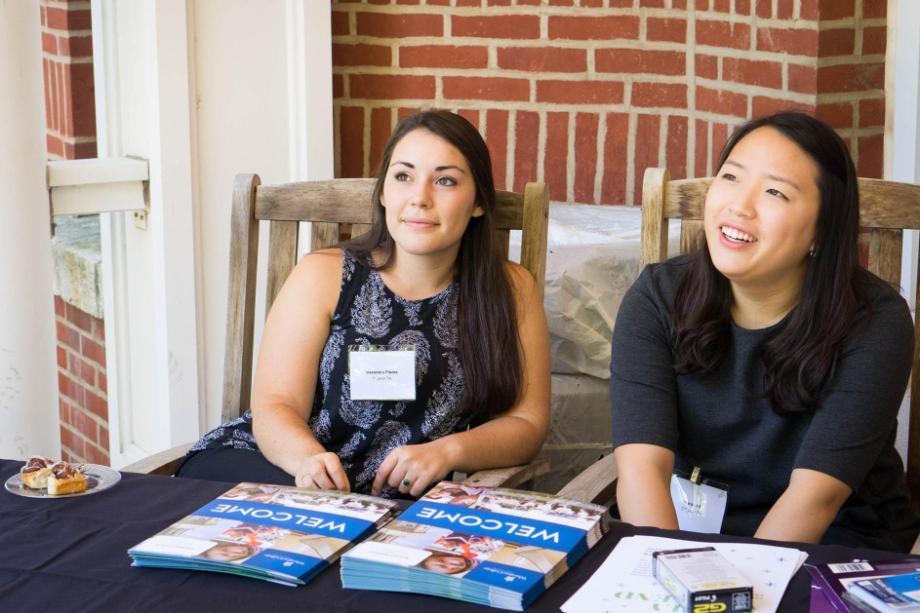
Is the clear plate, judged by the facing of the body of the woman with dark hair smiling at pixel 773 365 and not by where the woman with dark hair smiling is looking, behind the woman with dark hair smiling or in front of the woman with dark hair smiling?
in front

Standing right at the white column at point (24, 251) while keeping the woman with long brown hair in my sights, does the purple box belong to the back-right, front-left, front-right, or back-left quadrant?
front-right

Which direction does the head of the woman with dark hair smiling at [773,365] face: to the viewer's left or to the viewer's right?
to the viewer's left

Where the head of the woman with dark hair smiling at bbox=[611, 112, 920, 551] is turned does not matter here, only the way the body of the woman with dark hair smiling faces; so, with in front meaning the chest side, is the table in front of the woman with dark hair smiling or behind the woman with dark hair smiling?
in front

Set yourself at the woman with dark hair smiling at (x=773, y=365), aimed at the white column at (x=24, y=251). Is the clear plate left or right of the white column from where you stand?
left

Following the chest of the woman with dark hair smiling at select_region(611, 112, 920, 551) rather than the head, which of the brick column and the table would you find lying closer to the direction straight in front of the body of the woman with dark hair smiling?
the table

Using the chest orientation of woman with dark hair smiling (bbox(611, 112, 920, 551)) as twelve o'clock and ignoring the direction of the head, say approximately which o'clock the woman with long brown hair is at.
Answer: The woman with long brown hair is roughly at 2 o'clock from the woman with dark hair smiling.

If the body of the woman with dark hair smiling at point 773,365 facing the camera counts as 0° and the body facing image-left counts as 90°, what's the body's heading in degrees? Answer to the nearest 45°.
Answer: approximately 45°

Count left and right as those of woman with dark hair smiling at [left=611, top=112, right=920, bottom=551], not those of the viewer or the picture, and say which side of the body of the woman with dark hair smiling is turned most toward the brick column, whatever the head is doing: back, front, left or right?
right

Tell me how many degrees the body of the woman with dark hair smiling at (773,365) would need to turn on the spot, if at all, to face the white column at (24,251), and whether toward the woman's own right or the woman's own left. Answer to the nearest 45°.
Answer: approximately 45° to the woman's own right

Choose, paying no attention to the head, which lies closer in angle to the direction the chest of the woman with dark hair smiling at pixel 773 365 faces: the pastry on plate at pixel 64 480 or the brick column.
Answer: the pastry on plate

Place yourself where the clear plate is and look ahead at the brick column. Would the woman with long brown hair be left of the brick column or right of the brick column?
right

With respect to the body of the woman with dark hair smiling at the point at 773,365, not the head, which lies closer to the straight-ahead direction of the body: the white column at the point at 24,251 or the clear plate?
the clear plate
